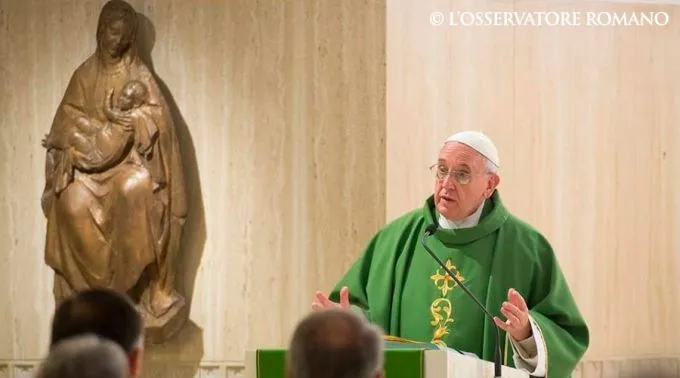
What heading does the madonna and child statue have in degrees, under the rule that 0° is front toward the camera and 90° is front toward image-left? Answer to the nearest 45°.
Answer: approximately 0°

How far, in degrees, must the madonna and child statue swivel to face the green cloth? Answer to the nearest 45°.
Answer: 0° — it already faces it

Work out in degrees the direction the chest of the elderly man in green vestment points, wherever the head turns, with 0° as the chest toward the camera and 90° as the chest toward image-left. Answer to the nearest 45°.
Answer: approximately 45°

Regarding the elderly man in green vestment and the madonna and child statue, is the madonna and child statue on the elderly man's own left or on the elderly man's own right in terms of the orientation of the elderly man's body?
on the elderly man's own right

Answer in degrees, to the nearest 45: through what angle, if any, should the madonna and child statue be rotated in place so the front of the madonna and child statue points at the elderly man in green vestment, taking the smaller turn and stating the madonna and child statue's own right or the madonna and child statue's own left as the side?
approximately 45° to the madonna and child statue's own left

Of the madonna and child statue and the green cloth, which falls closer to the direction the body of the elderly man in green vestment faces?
the green cloth

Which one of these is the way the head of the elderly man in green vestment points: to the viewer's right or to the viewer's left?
to the viewer's left
